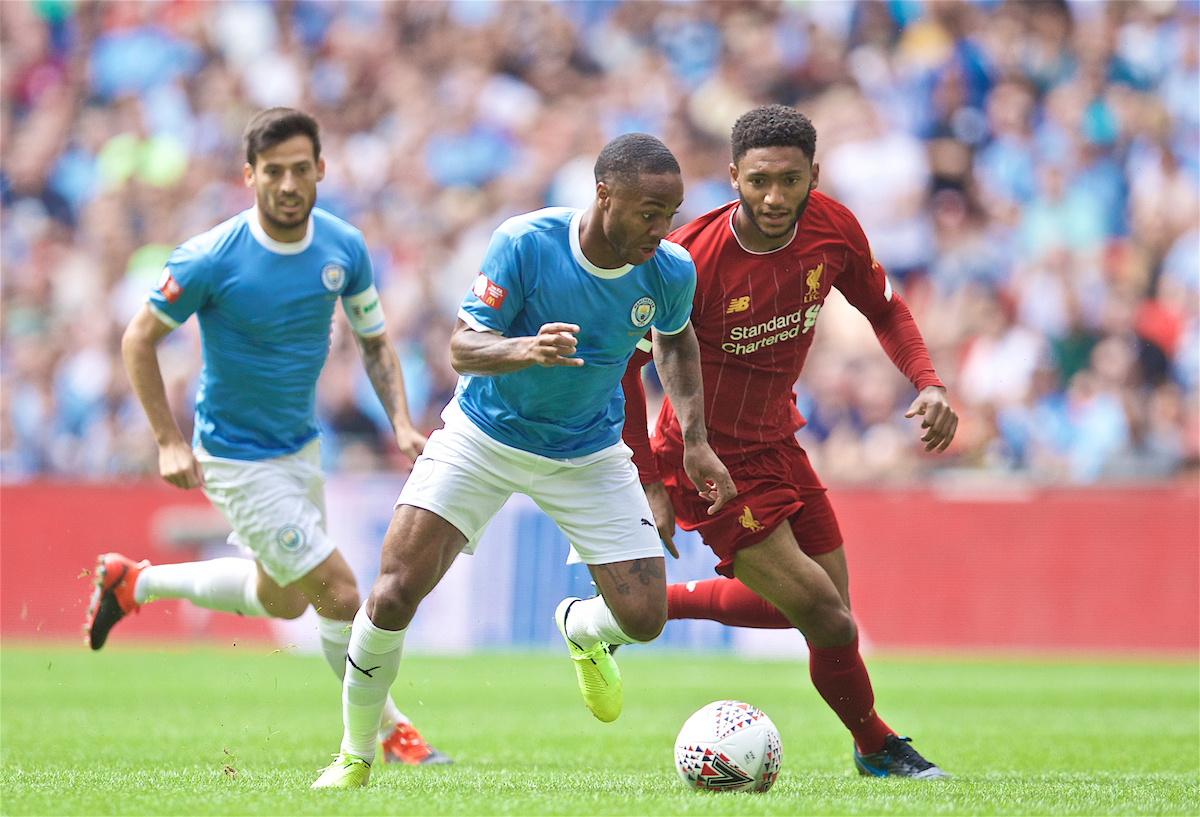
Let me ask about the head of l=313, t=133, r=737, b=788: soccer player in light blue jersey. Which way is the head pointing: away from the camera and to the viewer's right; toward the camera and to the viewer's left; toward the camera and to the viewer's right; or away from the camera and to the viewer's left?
toward the camera and to the viewer's right

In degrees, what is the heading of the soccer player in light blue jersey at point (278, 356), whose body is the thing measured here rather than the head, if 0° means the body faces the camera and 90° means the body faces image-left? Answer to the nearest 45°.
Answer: approximately 315°

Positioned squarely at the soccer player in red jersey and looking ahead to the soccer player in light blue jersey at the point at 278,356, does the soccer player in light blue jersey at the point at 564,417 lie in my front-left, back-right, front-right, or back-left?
front-left

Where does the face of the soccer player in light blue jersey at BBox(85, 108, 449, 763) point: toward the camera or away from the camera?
toward the camera

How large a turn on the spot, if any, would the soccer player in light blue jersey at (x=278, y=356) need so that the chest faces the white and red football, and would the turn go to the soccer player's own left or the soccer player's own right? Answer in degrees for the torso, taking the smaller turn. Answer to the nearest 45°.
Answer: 0° — they already face it

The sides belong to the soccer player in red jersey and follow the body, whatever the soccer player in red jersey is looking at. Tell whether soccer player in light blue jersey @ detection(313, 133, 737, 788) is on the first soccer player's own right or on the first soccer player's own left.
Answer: on the first soccer player's own right

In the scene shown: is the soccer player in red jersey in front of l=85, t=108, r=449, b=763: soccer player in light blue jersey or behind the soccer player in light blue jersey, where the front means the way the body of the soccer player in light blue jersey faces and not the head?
in front

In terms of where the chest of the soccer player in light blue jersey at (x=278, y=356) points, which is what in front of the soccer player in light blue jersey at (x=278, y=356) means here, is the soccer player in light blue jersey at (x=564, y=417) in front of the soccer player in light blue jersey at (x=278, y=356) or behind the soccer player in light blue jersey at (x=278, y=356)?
in front

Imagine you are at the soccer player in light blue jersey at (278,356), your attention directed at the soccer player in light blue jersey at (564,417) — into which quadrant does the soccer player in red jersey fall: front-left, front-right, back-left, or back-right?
front-left

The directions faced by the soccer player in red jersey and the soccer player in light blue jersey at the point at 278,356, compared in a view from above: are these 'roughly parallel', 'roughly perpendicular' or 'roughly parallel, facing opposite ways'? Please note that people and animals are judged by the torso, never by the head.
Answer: roughly parallel

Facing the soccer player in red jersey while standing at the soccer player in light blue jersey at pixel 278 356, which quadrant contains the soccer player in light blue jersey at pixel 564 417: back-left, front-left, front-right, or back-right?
front-right

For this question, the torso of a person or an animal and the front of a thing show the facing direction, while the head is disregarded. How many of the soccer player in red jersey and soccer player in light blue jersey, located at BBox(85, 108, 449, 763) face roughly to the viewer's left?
0
